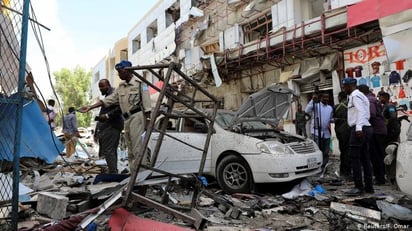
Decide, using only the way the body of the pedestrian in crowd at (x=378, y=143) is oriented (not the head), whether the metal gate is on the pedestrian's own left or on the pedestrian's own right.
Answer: on the pedestrian's own left

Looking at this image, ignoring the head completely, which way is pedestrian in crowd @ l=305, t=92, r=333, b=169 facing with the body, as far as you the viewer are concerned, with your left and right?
facing the viewer

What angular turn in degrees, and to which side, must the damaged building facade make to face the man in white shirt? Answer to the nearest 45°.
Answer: approximately 45° to its left

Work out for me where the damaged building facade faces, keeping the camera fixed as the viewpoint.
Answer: facing the viewer and to the left of the viewer

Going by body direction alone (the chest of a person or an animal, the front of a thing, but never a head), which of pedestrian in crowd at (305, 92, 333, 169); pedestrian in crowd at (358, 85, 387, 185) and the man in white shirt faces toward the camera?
pedestrian in crowd at (305, 92, 333, 169)

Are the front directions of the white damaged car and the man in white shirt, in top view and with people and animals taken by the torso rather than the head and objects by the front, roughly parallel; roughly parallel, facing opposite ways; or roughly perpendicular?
roughly parallel, facing opposite ways

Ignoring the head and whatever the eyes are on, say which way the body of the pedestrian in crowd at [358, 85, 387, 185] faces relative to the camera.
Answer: to the viewer's left

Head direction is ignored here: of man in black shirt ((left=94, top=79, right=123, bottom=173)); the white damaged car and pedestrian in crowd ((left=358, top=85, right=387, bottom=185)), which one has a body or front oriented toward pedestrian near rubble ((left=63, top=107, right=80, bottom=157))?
pedestrian in crowd ((left=358, top=85, right=387, bottom=185))

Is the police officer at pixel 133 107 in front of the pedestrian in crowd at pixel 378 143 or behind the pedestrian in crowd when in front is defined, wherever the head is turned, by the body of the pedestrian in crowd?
in front

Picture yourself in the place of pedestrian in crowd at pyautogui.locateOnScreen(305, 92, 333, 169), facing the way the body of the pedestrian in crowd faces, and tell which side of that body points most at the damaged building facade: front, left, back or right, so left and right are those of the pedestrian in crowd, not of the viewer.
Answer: back

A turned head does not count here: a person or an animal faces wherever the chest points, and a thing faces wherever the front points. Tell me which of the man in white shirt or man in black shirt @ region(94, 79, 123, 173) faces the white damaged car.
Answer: the man in white shirt

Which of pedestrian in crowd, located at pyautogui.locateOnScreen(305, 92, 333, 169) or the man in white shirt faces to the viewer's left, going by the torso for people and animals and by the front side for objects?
the man in white shirt

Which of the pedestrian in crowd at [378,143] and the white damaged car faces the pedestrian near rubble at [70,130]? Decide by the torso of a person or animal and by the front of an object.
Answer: the pedestrian in crowd at [378,143]

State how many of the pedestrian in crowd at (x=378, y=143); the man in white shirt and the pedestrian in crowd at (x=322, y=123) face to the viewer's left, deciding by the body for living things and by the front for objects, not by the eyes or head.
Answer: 2
